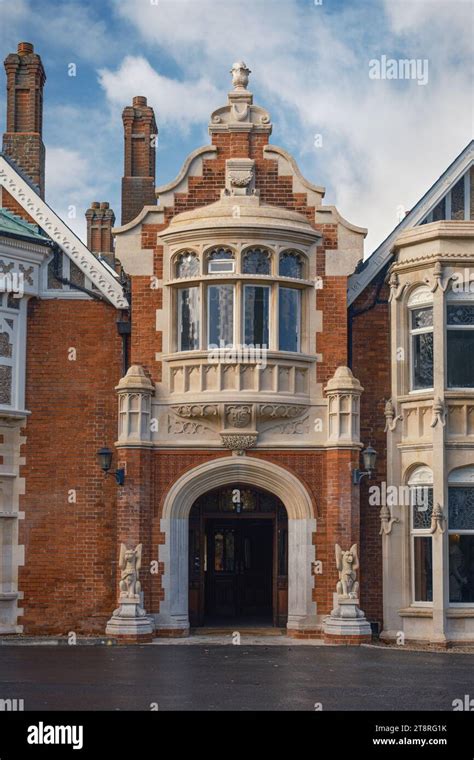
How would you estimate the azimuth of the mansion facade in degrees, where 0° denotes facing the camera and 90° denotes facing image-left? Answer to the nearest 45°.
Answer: approximately 0°
